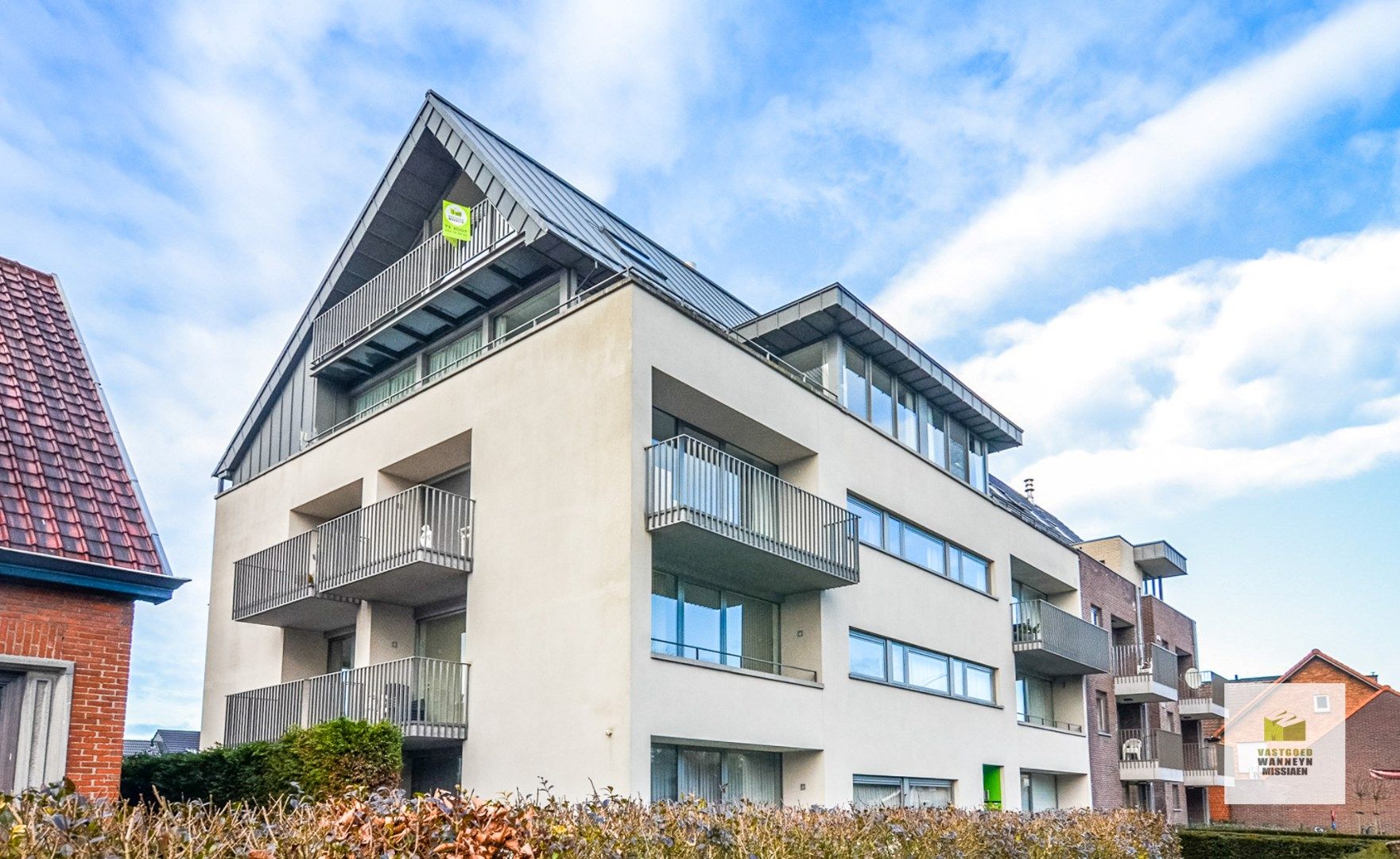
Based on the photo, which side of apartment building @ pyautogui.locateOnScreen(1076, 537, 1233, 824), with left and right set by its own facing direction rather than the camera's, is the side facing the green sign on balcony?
right

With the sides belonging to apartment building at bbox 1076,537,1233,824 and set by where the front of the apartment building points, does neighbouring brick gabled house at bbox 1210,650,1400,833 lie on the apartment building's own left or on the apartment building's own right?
on the apartment building's own left

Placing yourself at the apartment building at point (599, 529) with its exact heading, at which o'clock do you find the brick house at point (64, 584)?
The brick house is roughly at 2 o'clock from the apartment building.

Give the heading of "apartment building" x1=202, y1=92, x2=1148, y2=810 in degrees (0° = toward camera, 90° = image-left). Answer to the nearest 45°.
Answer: approximately 315°

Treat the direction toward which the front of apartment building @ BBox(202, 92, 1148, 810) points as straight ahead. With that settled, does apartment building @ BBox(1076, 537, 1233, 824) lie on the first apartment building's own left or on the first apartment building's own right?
on the first apartment building's own left

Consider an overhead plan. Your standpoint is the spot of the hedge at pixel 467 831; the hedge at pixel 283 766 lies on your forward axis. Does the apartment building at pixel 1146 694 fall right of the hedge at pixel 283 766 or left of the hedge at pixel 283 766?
right

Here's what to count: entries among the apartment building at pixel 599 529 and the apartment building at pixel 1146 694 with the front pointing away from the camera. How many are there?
0

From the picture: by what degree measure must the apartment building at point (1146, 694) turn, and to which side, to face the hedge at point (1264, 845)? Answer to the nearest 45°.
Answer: approximately 45° to its right

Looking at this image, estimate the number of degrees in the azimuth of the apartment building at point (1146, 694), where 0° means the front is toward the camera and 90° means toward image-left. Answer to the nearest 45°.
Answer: approximately 315°
